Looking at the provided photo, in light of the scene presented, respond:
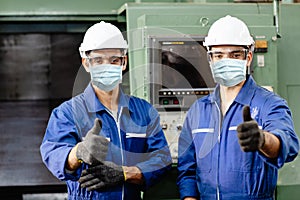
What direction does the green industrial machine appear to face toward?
toward the camera

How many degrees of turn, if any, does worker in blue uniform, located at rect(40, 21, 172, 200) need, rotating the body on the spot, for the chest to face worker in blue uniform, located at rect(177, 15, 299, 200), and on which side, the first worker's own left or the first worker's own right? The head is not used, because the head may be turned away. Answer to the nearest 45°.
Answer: approximately 90° to the first worker's own left

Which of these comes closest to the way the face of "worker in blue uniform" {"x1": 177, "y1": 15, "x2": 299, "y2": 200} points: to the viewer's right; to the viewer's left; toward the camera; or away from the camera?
toward the camera

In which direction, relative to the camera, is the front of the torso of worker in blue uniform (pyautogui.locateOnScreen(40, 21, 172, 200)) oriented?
toward the camera

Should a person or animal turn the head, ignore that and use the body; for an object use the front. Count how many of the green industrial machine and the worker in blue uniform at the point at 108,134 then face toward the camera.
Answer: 2

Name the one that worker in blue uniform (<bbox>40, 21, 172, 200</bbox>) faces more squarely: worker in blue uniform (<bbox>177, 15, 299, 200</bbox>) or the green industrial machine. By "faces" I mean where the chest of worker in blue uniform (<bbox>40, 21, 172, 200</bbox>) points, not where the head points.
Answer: the worker in blue uniform

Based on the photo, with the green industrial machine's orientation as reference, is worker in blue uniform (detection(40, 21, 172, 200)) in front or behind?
in front

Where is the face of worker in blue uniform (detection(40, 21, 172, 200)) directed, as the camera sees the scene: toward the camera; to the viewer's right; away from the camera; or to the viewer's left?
toward the camera

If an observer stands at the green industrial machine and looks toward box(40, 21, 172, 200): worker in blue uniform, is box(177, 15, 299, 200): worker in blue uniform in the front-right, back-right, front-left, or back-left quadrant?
front-left

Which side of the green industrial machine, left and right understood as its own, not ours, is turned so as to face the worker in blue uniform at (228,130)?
front

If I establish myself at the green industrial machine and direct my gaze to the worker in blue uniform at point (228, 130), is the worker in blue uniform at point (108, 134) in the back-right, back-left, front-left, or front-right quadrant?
front-right

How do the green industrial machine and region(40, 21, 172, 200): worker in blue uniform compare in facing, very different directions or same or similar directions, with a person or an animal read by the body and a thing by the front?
same or similar directions
